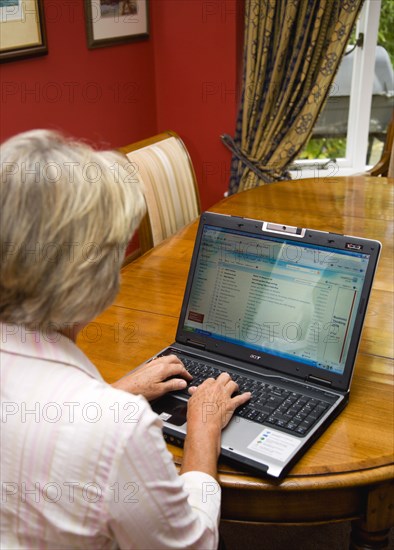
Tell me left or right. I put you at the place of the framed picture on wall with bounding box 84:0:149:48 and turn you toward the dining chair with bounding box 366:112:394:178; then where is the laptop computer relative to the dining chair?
right

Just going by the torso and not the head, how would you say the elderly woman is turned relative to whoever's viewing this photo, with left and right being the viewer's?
facing away from the viewer and to the right of the viewer

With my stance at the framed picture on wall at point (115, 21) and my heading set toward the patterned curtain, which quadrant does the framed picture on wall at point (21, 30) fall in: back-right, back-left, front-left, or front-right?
back-right

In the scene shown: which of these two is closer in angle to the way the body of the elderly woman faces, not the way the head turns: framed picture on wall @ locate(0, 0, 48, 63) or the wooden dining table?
the wooden dining table

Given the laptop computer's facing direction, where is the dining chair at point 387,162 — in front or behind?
behind

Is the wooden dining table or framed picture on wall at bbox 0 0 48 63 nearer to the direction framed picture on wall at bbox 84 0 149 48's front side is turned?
the wooden dining table

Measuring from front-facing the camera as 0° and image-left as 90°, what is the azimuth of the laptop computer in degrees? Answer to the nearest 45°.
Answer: approximately 45°

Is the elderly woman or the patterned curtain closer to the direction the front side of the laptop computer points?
the elderly woman

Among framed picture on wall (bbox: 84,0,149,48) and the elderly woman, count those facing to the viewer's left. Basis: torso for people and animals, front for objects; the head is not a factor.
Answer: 0

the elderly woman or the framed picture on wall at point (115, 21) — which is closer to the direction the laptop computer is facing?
the elderly woman

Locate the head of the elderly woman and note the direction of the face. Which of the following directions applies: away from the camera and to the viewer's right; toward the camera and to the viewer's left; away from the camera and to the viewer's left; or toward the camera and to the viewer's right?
away from the camera and to the viewer's right

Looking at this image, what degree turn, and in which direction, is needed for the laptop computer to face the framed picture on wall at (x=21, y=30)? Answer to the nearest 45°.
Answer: approximately 90° to its right

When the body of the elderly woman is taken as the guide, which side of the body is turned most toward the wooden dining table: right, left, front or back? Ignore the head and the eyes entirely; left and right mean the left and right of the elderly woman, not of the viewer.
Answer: front

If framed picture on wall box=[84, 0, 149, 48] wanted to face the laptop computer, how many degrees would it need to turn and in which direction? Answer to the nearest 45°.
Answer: approximately 45° to its right
